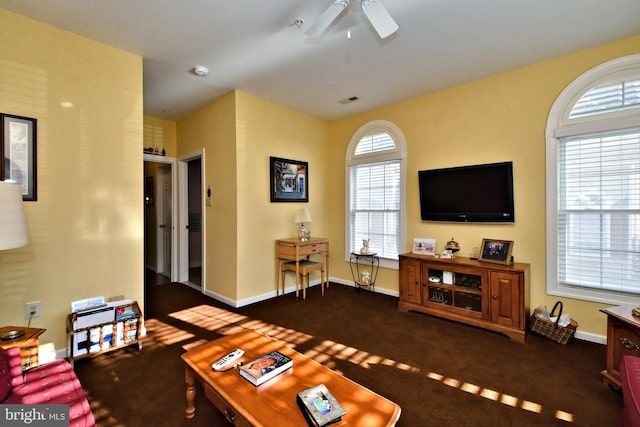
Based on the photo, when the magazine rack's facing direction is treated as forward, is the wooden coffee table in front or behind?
in front

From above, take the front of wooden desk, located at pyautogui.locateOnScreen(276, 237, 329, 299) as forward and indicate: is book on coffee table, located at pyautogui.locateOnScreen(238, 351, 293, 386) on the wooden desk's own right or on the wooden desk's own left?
on the wooden desk's own right

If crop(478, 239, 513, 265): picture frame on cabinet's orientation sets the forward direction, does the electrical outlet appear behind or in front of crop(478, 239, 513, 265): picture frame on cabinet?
in front

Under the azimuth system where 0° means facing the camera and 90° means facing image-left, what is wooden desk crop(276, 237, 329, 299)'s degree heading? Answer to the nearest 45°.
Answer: approximately 315°

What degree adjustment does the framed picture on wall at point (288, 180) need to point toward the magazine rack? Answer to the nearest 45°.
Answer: approximately 90° to its right

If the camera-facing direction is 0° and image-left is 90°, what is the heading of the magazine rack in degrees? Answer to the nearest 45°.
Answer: approximately 315°

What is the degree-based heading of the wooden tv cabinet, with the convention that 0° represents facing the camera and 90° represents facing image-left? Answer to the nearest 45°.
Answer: approximately 45°

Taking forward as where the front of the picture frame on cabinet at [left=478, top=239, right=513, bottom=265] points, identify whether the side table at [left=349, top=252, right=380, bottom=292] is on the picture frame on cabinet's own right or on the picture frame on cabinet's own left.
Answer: on the picture frame on cabinet's own right

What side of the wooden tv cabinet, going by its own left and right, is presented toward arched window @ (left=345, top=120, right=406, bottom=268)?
right

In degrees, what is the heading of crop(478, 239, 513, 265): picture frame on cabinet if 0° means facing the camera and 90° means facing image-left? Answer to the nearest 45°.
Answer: approximately 45°

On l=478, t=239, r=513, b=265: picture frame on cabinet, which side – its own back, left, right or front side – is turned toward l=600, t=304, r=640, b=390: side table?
left
